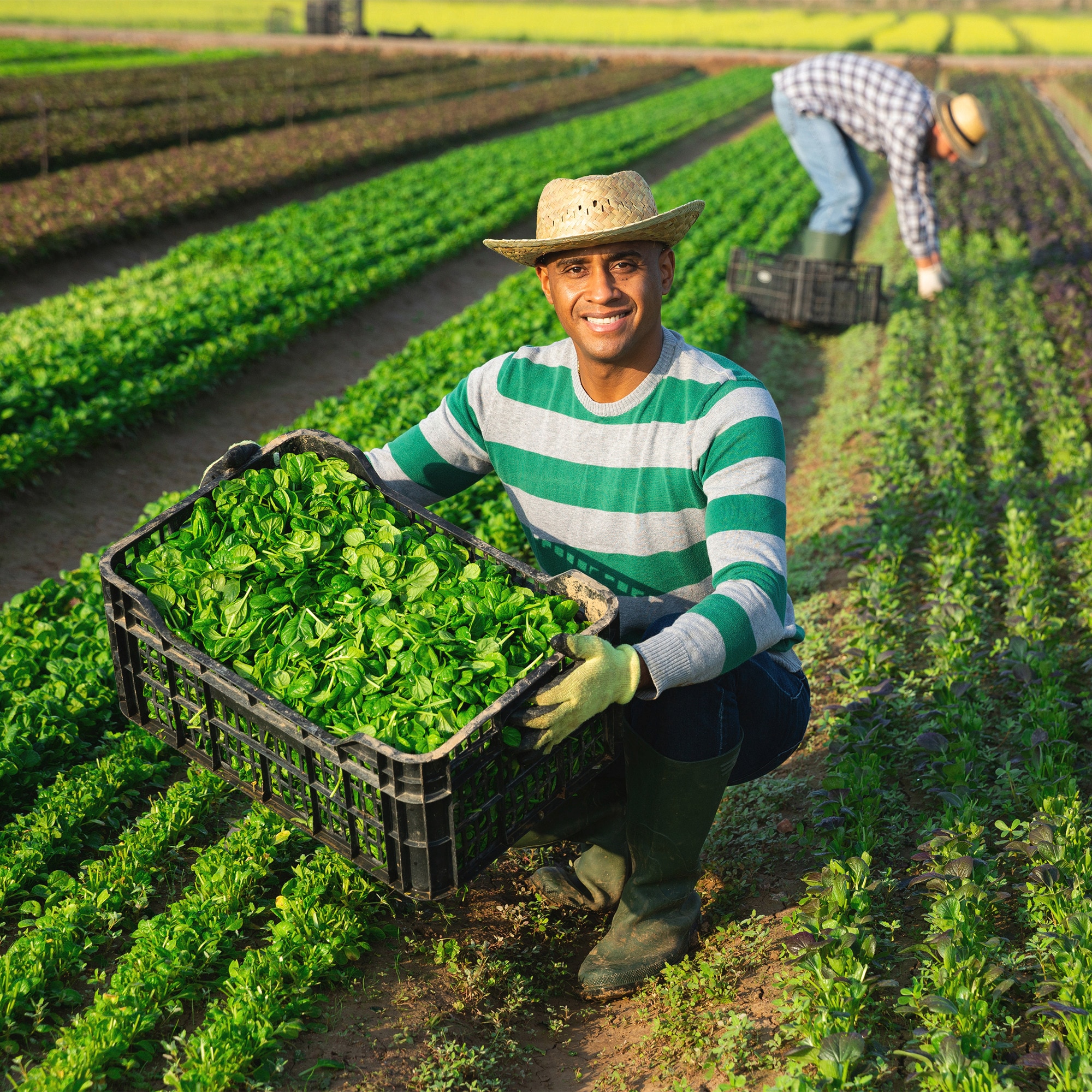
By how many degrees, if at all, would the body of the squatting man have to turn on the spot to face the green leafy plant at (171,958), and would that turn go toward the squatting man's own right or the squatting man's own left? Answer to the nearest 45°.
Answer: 0° — they already face it

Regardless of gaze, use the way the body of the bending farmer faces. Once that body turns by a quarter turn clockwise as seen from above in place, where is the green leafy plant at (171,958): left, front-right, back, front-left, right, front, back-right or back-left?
front

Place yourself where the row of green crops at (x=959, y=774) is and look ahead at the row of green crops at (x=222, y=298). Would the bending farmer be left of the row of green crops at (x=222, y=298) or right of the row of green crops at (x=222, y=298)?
right

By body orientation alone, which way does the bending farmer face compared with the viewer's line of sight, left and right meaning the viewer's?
facing to the right of the viewer

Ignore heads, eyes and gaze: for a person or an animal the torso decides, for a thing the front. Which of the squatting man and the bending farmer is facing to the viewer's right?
the bending farmer

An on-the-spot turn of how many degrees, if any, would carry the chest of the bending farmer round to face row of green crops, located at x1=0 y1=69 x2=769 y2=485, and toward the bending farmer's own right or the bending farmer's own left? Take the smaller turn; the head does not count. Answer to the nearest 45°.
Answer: approximately 180°

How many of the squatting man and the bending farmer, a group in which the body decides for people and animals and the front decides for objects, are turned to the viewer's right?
1

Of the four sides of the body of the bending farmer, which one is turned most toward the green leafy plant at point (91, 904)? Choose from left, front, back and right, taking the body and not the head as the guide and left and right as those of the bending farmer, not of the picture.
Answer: right

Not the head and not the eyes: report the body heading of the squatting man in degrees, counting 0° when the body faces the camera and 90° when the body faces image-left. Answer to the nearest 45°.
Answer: approximately 45°

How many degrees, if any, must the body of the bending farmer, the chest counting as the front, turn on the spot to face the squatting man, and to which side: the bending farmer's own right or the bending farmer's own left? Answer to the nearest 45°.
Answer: approximately 90° to the bending farmer's own right
